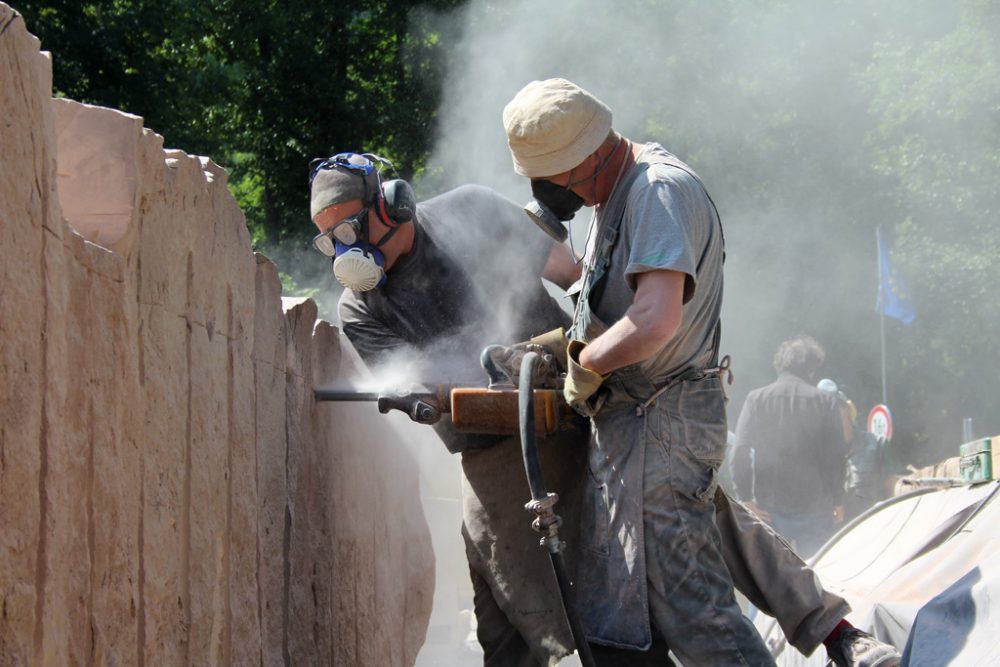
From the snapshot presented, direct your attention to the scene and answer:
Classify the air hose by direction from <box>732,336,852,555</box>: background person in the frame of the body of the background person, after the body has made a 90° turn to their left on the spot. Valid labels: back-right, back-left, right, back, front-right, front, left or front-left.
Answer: left

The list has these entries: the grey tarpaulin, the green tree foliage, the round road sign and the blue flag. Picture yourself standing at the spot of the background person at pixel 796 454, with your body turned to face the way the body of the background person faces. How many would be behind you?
1

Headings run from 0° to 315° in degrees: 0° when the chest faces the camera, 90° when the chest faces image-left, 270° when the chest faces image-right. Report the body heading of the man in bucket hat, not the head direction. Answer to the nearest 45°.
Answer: approximately 90°

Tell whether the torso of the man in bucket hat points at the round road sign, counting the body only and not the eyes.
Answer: no

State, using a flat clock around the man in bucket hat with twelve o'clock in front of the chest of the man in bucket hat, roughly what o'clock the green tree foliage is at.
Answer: The green tree foliage is roughly at 2 o'clock from the man in bucket hat.

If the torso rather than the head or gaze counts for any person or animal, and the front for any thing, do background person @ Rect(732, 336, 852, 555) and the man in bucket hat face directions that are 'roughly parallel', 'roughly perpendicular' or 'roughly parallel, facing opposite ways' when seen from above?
roughly perpendicular

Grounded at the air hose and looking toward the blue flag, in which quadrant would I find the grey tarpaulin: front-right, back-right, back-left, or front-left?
front-right

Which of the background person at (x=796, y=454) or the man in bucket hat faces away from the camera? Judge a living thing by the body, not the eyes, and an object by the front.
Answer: the background person

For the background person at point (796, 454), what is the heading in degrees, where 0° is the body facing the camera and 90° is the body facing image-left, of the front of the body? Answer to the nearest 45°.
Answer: approximately 180°

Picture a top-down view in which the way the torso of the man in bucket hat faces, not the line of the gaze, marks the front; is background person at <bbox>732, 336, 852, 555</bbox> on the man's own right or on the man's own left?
on the man's own right

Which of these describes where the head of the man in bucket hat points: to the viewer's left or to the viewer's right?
to the viewer's left

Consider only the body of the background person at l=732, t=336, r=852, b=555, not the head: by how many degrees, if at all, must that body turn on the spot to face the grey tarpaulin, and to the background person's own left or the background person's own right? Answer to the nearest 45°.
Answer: approximately 180°

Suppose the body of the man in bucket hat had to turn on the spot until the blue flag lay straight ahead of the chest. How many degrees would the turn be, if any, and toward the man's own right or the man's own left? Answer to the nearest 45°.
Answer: approximately 90° to the man's own right

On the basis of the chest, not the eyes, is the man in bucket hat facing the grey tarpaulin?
no

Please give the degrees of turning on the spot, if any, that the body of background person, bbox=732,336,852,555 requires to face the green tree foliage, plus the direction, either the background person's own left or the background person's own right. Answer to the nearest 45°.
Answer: approximately 45° to the background person's own left

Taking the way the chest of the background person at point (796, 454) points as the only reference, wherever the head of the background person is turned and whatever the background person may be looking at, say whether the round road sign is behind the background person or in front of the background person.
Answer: in front

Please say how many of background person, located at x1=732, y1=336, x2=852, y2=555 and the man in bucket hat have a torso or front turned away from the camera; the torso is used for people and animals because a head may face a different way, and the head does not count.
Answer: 1
